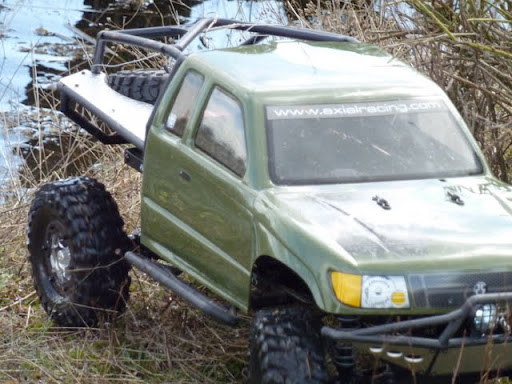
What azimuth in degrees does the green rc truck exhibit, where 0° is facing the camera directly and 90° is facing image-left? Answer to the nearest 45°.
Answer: approximately 315°
